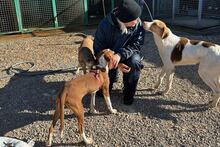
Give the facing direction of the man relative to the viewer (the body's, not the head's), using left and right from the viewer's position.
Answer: facing the viewer and to the right of the viewer

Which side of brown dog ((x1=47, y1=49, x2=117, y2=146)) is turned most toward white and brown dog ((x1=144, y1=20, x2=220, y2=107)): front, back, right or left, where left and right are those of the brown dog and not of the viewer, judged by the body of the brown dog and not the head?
front

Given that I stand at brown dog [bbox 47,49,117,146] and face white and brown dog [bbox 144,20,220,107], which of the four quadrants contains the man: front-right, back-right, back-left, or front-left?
front-left

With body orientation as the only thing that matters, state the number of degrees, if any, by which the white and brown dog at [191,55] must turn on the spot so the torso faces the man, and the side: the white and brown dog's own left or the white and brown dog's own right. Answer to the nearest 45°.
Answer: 0° — it already faces them

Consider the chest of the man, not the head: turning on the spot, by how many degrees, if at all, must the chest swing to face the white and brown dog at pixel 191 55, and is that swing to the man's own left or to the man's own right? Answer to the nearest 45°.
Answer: approximately 45° to the man's own left

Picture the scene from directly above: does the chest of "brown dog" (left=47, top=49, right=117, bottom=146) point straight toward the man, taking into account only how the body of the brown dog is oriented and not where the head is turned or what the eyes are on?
yes

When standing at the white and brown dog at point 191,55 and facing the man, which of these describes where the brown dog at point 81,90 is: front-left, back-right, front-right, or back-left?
front-left

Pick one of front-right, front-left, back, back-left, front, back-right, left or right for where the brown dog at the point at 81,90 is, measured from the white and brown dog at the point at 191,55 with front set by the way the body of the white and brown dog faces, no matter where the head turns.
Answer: front-left

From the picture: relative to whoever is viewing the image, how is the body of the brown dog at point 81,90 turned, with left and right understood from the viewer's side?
facing away from the viewer and to the right of the viewer

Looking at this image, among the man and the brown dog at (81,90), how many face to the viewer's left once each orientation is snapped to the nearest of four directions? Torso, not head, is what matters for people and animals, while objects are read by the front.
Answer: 0

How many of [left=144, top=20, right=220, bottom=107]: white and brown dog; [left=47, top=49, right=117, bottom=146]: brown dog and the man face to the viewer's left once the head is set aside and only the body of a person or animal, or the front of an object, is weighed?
1

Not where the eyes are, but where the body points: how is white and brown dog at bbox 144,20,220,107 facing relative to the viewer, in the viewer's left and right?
facing to the left of the viewer
